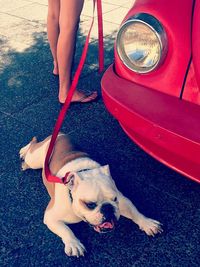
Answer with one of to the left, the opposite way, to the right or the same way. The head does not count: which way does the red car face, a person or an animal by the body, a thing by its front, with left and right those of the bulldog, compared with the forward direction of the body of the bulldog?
to the right

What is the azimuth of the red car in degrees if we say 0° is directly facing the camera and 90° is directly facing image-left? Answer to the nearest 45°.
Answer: approximately 45°

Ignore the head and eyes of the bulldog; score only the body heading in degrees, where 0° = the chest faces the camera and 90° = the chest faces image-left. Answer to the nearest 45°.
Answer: approximately 315°
